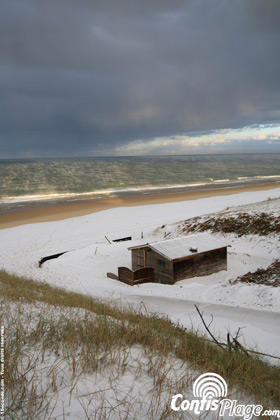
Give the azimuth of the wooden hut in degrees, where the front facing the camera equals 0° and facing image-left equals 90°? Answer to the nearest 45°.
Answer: approximately 45°
